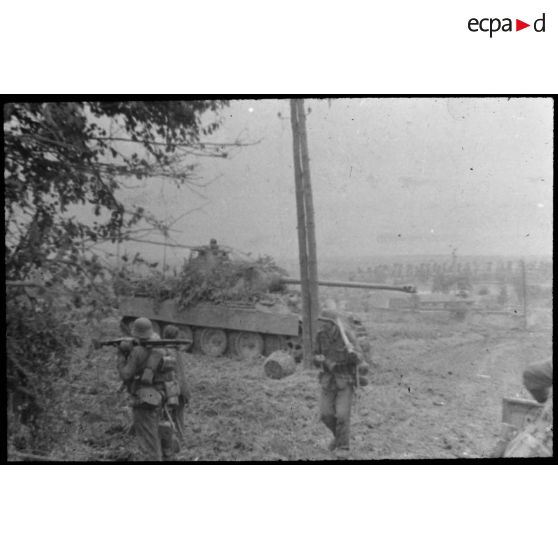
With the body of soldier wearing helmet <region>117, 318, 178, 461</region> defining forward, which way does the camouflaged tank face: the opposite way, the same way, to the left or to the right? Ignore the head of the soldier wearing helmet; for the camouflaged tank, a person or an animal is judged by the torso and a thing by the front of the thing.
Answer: to the right

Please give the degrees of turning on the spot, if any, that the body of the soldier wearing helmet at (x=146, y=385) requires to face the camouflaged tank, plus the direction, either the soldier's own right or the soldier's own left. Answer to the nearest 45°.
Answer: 0° — they already face it

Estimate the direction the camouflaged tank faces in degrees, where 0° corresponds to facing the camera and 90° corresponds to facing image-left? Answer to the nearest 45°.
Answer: approximately 315°

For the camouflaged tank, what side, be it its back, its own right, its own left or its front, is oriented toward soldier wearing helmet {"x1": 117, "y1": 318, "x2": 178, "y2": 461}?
right

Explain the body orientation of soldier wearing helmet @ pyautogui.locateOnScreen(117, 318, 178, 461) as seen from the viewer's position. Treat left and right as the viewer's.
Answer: facing away from the viewer and to the right of the viewer

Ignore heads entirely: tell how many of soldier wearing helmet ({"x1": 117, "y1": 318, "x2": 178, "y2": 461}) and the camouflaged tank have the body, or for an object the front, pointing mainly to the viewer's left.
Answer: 0
